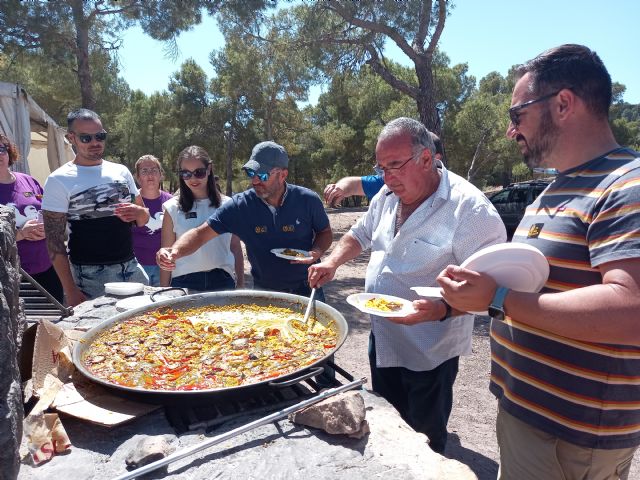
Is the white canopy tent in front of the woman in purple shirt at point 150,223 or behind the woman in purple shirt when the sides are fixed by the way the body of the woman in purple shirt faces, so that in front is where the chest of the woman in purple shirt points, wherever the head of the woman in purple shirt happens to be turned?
behind

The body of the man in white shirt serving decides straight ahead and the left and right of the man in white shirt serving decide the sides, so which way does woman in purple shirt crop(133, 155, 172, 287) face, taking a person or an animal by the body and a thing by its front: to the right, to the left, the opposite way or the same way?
to the left

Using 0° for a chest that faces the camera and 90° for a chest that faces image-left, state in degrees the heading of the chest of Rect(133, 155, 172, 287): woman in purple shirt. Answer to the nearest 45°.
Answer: approximately 0°

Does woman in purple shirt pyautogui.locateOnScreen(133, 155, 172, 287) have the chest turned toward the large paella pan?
yes

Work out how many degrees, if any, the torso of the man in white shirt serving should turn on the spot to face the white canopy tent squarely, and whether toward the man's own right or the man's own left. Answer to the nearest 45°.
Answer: approximately 90° to the man's own right

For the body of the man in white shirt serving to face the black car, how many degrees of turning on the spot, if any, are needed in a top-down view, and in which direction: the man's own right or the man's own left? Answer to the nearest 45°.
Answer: approximately 135° to the man's own right
